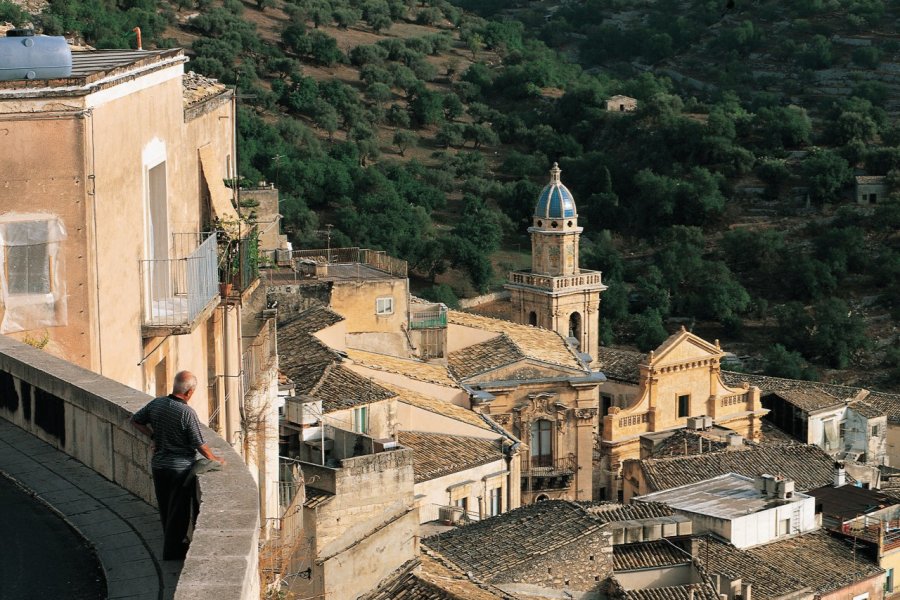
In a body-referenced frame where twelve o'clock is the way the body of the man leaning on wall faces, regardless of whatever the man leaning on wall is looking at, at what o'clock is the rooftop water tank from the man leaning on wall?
The rooftop water tank is roughly at 10 o'clock from the man leaning on wall.

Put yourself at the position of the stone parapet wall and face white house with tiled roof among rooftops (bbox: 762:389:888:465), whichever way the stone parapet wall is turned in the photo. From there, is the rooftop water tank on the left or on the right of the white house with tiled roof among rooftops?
left

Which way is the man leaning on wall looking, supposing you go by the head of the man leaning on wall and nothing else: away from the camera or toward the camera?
away from the camera

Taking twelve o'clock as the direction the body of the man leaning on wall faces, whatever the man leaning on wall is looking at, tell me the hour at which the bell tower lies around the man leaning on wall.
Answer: The bell tower is roughly at 11 o'clock from the man leaning on wall.

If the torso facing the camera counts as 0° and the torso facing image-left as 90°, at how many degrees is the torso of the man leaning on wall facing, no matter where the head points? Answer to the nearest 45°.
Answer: approximately 225°
